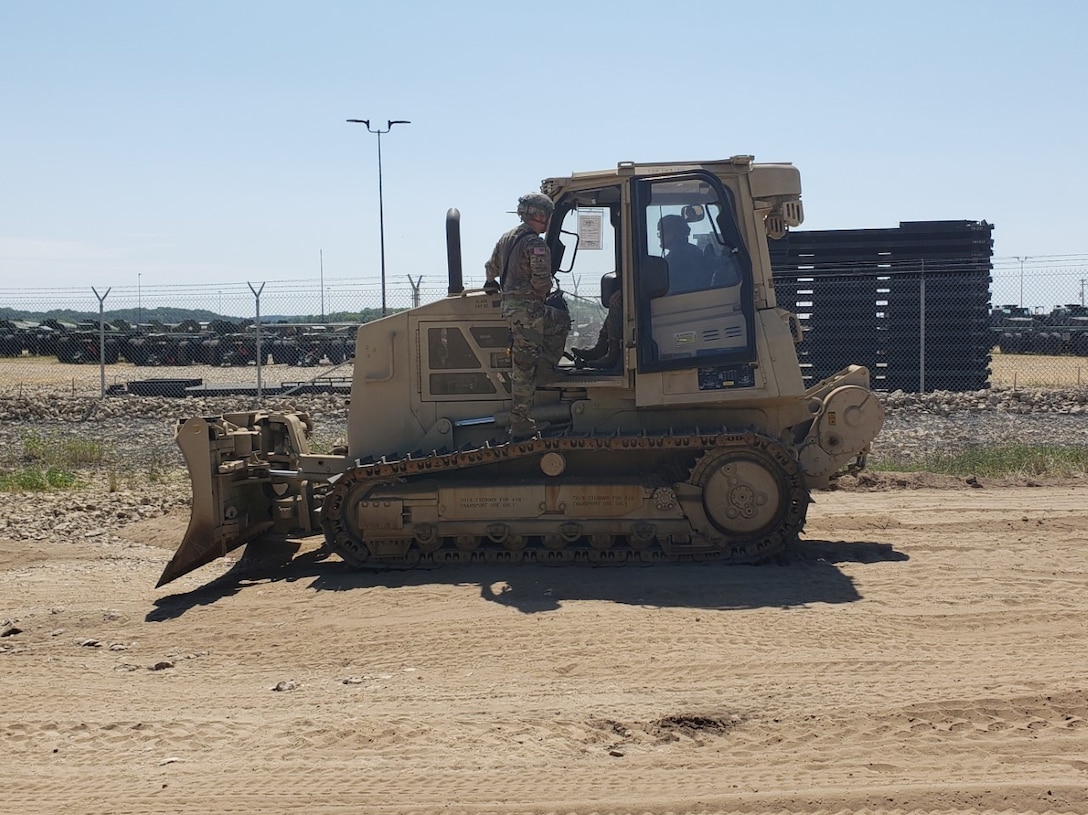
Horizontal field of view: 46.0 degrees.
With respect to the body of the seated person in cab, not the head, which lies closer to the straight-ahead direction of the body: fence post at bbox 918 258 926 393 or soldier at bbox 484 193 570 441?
the soldier

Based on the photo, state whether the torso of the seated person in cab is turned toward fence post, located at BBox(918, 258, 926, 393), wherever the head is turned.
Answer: no

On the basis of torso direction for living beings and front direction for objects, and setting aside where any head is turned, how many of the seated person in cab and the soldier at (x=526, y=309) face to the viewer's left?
1

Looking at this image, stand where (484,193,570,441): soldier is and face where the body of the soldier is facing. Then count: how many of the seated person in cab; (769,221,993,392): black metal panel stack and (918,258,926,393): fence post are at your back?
0

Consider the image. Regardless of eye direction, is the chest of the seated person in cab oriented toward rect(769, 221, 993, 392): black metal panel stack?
no

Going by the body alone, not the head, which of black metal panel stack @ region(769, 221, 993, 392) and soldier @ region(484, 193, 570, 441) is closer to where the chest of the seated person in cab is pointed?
the soldier

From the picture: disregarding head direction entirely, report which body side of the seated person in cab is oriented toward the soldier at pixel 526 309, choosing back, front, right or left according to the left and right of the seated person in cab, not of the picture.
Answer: front

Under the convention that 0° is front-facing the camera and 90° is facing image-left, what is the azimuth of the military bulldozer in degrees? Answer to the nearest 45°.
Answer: approximately 90°

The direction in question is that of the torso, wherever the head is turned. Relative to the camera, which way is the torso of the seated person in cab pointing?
to the viewer's left

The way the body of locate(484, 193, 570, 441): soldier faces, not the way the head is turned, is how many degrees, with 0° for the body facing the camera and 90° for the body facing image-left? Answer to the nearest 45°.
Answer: approximately 225°

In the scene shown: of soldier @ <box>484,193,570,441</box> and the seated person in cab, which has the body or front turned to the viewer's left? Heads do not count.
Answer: the seated person in cab

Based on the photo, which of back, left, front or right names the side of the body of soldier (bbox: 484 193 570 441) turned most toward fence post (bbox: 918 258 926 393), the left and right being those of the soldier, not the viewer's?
front
